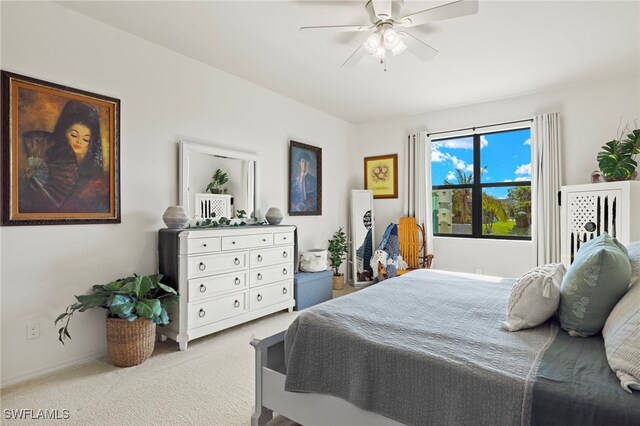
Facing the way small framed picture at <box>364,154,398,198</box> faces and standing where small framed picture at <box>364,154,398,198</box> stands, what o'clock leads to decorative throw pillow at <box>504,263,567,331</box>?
The decorative throw pillow is roughly at 10 o'clock from the small framed picture.

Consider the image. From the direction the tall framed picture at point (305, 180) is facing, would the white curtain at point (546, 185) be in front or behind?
in front

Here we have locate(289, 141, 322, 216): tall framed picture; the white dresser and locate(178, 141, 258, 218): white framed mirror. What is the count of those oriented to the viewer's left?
0

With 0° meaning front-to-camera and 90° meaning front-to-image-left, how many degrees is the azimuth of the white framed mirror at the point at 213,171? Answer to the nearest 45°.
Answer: approximately 315°

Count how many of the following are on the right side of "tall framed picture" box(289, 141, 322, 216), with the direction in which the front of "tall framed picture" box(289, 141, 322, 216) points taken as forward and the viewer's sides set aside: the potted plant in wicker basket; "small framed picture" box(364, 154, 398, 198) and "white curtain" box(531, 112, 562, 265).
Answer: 1

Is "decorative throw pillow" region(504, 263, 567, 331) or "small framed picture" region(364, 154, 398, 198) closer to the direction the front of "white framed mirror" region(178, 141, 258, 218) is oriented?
the decorative throw pillow

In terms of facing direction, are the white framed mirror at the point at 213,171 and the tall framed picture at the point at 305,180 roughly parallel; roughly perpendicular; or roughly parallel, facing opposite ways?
roughly parallel

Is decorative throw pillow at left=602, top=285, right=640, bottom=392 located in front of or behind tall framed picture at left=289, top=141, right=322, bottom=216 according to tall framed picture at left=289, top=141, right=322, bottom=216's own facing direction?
in front

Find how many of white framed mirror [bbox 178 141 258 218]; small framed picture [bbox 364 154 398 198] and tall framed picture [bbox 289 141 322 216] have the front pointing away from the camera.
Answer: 0

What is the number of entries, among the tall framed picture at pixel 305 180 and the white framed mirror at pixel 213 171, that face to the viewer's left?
0

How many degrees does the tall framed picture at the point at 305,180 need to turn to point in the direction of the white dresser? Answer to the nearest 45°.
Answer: approximately 90° to its right

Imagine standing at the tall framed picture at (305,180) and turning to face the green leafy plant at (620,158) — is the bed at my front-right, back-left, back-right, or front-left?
front-right

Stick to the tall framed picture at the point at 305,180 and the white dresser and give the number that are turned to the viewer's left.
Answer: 0

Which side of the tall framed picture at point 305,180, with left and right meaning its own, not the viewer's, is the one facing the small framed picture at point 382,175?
left

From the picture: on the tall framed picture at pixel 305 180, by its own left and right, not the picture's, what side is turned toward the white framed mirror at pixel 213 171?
right

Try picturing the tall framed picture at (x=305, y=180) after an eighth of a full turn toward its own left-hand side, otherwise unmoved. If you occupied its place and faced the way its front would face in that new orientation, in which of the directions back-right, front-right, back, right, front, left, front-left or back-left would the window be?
front
